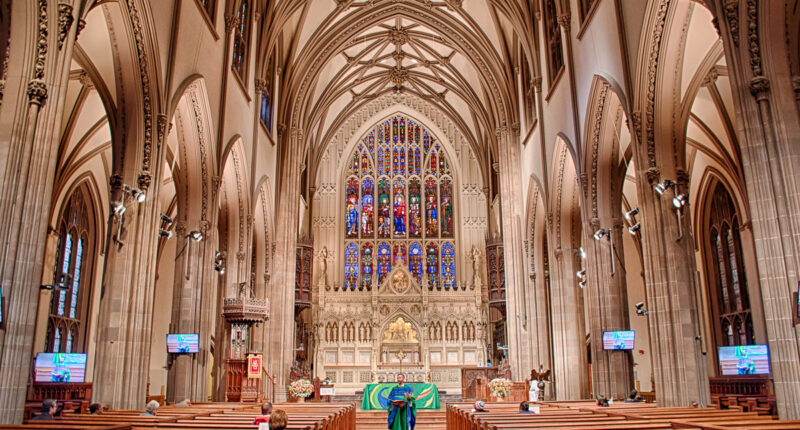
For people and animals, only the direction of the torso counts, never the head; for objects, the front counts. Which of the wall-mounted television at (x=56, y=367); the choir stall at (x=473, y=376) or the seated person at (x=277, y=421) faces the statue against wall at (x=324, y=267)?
the seated person

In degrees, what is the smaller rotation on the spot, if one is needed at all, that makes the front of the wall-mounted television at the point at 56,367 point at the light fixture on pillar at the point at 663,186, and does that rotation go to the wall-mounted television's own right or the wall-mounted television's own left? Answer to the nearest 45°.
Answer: approximately 45° to the wall-mounted television's own left

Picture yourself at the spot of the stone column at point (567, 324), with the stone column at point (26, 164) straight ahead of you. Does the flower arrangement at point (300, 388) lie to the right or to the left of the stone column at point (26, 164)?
right

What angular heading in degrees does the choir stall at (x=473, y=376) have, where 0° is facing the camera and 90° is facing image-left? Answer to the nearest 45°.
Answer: approximately 90°

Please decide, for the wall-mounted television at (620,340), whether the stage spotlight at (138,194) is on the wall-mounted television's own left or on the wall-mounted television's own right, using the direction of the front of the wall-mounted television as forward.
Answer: on the wall-mounted television's own right

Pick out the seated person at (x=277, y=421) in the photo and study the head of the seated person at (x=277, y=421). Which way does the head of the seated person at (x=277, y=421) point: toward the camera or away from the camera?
away from the camera

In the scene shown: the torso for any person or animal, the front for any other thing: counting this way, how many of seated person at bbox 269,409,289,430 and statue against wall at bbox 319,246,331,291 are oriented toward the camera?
1

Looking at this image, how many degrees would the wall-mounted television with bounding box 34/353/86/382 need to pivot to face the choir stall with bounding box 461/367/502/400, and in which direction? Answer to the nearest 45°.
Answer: approximately 90° to its left

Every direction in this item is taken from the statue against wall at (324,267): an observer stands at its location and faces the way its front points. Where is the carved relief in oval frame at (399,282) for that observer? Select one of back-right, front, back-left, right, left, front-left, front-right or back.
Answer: left

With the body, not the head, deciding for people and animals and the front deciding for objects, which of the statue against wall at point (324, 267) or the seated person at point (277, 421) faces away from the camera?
the seated person

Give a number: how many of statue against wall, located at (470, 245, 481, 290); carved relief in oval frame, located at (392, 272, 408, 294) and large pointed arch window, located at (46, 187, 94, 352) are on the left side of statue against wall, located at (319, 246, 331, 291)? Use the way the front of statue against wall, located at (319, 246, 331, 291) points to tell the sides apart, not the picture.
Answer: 2

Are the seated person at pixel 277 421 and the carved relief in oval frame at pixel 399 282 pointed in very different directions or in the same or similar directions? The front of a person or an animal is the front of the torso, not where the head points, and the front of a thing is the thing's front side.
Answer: very different directions

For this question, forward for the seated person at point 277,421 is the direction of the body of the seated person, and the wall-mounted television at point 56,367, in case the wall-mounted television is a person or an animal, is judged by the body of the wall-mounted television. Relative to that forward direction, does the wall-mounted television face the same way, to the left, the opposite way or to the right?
the opposite way

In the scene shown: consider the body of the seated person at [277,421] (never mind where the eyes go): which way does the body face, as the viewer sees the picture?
away from the camera

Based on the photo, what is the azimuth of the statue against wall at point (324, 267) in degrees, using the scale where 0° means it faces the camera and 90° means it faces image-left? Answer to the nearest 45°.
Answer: approximately 0°
